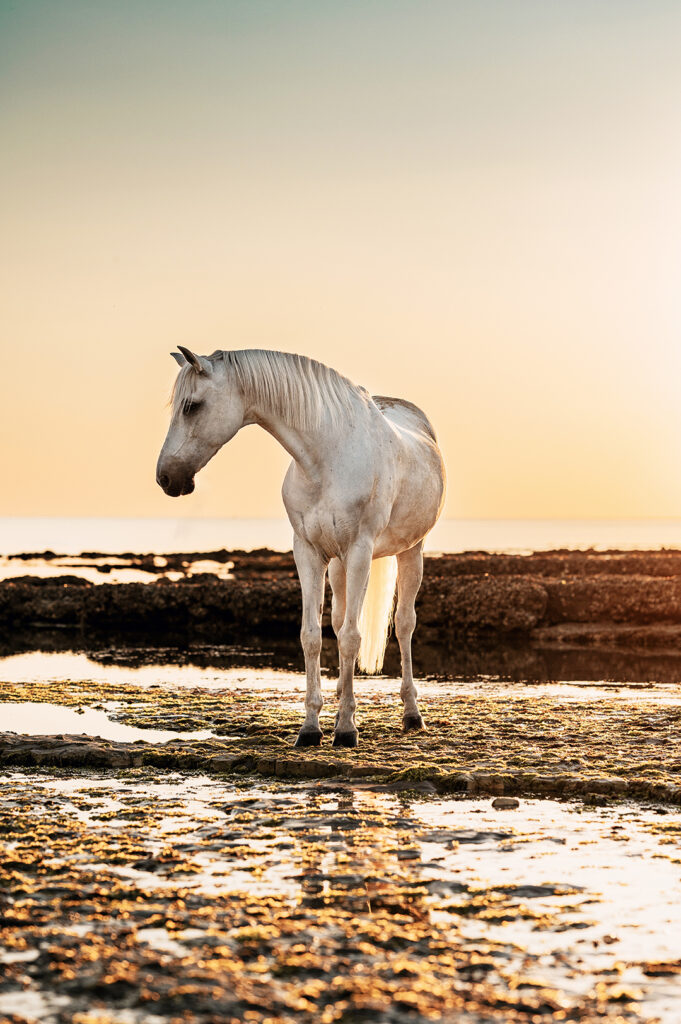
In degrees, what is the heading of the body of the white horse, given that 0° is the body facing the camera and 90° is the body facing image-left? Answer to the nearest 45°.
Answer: approximately 45°
